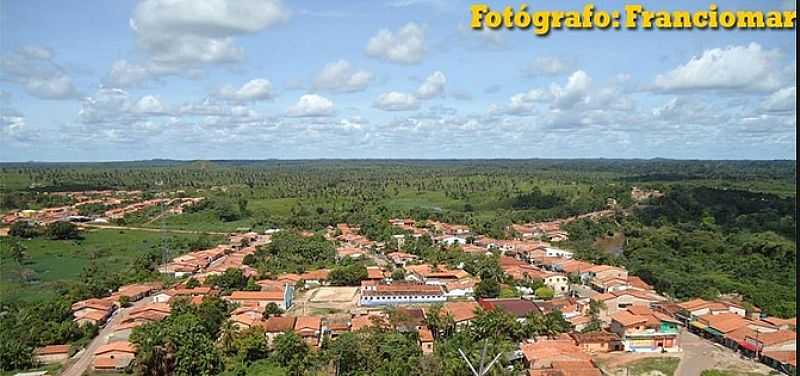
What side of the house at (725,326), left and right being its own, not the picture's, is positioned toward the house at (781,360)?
left

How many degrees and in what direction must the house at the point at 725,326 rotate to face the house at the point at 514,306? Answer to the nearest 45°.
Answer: approximately 45° to its right

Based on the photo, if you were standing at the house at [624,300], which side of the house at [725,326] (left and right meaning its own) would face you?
right

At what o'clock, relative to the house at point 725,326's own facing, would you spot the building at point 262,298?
The building is roughly at 1 o'clock from the house.

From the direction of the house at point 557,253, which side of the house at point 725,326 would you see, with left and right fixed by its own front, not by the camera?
right

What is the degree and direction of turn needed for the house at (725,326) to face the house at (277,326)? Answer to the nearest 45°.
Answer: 0° — it already faces it

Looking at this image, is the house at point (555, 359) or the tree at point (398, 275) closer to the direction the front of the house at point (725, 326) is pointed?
the house

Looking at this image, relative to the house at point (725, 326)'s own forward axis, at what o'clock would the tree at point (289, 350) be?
The tree is roughly at 12 o'clock from the house.

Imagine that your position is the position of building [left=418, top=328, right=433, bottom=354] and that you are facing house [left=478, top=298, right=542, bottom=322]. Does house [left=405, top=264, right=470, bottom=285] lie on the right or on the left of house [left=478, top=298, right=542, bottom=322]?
left

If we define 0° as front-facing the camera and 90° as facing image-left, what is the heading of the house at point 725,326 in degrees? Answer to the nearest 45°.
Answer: approximately 45°
